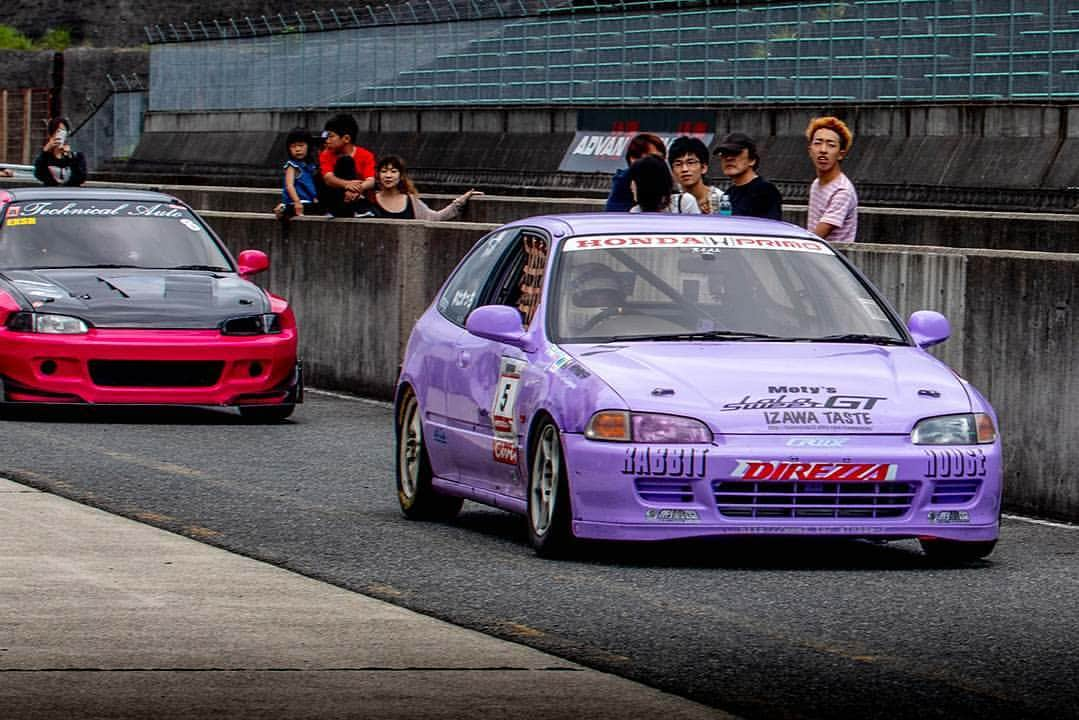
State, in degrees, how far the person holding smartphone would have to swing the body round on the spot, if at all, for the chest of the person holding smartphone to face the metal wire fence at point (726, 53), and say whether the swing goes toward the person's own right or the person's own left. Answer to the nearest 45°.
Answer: approximately 135° to the person's own left

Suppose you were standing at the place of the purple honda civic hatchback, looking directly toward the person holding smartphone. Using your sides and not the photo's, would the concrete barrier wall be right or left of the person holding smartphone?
right

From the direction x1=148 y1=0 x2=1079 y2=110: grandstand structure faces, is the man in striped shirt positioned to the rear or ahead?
ahead

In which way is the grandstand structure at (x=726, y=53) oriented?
toward the camera

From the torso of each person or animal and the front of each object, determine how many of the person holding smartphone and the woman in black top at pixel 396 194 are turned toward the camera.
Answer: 2

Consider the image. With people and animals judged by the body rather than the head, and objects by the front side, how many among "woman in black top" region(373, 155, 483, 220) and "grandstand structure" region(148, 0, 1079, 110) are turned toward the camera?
2

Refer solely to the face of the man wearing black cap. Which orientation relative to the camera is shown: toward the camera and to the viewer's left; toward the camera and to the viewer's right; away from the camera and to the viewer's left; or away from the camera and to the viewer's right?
toward the camera and to the viewer's left

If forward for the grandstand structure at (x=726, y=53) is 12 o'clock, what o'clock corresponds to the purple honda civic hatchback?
The purple honda civic hatchback is roughly at 12 o'clock from the grandstand structure.

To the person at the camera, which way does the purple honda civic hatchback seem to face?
facing the viewer and to the right of the viewer

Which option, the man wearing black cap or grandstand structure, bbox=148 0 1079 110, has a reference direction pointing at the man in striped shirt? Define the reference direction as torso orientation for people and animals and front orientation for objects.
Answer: the grandstand structure

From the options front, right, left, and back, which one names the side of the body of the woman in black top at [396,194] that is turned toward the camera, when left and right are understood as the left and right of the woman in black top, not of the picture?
front

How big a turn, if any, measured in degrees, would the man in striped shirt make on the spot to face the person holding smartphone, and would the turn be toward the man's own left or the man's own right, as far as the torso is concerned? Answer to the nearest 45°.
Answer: approximately 90° to the man's own right

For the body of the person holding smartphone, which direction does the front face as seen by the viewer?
toward the camera

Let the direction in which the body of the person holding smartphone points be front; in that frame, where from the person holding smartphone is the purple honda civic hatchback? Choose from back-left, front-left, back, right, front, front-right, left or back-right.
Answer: front

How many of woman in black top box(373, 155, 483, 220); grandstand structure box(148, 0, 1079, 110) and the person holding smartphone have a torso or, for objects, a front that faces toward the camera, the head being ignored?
3

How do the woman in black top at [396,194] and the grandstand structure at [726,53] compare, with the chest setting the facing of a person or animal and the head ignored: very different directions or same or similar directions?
same or similar directions

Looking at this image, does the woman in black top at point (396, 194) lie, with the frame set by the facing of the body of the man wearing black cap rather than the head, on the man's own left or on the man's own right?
on the man's own right
